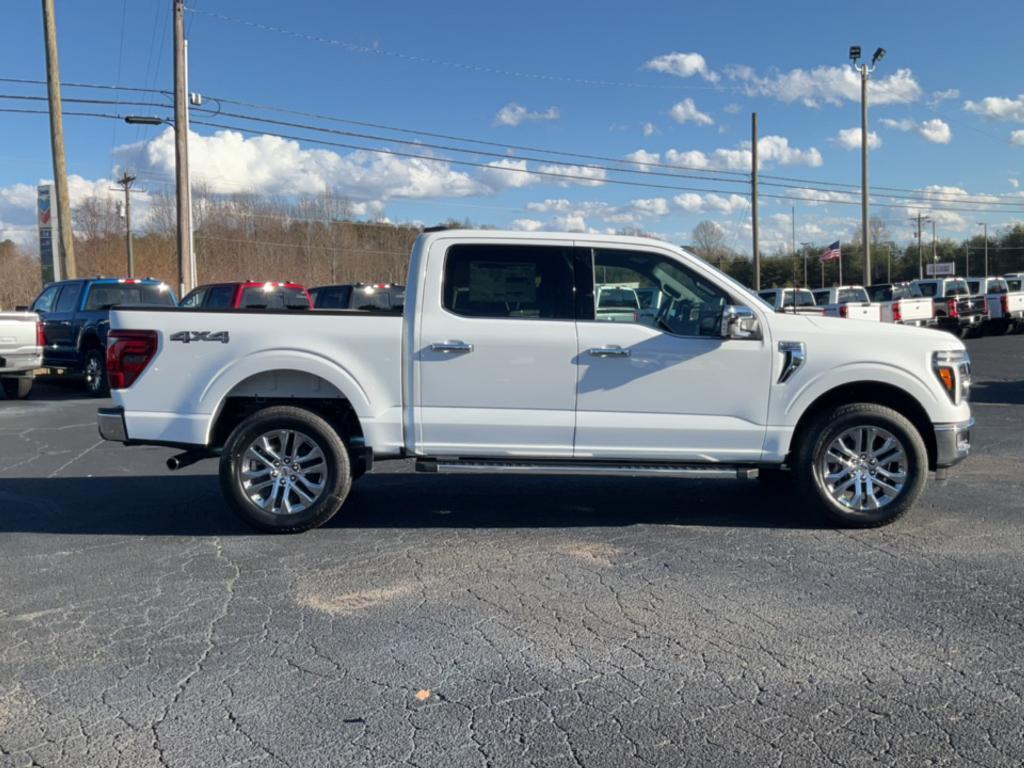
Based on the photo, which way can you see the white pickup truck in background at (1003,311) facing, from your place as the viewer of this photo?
facing away from the viewer and to the left of the viewer

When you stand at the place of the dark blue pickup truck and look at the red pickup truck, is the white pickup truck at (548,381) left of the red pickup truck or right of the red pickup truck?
right

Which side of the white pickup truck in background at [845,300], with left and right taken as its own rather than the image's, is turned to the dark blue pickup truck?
left

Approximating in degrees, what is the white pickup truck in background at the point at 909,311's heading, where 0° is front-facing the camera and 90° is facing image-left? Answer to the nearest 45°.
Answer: approximately 135°

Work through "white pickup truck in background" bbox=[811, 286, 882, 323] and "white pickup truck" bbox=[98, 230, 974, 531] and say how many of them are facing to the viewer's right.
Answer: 1

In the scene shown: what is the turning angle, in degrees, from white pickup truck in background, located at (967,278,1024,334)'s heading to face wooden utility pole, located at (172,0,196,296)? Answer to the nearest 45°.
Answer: approximately 90° to its left

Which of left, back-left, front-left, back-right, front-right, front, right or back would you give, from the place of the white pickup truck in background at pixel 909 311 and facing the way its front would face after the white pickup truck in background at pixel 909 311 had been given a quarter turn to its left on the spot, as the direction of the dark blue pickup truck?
front

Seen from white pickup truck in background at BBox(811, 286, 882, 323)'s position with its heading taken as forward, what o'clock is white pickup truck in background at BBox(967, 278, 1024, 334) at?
white pickup truck in background at BBox(967, 278, 1024, 334) is roughly at 4 o'clock from white pickup truck in background at BBox(811, 286, 882, 323).

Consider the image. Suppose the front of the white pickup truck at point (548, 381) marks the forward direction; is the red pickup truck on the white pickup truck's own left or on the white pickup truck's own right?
on the white pickup truck's own left

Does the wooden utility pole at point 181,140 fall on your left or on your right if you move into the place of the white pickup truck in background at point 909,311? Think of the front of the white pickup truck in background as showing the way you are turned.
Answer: on your left

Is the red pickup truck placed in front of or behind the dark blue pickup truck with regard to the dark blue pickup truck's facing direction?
behind

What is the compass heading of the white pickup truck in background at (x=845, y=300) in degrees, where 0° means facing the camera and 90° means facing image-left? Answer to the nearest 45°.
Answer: approximately 135°

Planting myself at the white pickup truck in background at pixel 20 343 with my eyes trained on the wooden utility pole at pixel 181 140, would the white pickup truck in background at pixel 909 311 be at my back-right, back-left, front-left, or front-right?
front-right

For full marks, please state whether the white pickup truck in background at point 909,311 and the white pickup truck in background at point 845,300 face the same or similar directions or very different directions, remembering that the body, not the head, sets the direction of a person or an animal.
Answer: same or similar directions

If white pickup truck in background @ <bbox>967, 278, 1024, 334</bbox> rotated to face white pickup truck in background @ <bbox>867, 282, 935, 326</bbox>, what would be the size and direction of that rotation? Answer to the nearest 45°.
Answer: approximately 90° to its left

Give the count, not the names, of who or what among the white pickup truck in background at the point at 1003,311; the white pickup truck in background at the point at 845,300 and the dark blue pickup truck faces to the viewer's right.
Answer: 0

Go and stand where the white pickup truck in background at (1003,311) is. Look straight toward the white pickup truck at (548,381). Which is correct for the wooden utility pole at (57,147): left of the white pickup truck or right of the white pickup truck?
right

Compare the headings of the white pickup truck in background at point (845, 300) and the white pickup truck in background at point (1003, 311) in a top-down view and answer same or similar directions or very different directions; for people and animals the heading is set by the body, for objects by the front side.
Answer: same or similar directions

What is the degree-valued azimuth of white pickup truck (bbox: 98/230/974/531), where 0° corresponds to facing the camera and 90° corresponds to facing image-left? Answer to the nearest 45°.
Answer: approximately 270°
